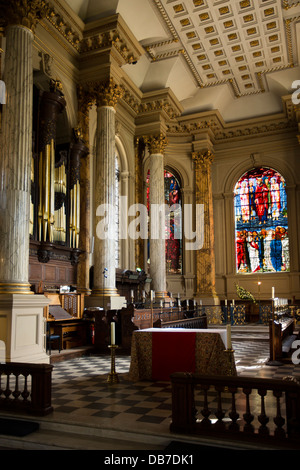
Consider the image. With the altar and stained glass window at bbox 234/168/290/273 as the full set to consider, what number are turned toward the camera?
2

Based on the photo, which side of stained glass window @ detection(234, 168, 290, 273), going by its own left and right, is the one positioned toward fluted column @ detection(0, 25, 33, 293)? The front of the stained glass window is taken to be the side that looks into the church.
front

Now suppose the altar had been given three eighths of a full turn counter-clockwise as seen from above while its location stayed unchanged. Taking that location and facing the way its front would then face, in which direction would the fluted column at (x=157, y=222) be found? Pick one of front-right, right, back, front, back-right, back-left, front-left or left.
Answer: front-left

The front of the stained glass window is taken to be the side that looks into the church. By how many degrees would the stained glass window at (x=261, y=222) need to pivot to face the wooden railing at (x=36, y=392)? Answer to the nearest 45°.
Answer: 0° — it already faces it

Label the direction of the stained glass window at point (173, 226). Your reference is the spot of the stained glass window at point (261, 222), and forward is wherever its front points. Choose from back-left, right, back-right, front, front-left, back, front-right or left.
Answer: right

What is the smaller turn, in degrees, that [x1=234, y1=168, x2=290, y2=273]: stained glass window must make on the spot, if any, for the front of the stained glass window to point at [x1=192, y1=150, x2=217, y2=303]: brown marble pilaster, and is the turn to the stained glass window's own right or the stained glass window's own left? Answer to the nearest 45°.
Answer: approximately 45° to the stained glass window's own right

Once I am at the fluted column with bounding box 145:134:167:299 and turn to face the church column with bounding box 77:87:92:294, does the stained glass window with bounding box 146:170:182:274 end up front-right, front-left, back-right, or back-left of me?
back-right

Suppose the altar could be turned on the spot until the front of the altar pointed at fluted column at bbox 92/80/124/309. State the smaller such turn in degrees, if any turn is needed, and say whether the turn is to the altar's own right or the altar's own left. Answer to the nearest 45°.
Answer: approximately 180°

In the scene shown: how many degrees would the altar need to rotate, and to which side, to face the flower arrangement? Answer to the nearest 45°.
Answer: approximately 180°

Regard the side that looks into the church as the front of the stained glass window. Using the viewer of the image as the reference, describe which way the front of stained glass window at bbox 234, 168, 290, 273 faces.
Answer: facing the viewer

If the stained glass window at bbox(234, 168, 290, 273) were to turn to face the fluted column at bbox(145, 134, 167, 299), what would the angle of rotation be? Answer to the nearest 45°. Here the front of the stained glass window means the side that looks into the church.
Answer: approximately 45° to its right

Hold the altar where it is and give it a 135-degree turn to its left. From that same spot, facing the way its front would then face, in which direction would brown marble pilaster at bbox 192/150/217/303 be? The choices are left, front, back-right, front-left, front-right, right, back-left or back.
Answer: front-left

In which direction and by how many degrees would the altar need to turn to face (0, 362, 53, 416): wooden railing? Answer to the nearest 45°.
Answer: approximately 45° to its right

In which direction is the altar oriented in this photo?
toward the camera

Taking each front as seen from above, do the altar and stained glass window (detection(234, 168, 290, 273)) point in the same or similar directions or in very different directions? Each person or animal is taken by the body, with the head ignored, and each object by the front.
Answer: same or similar directions
